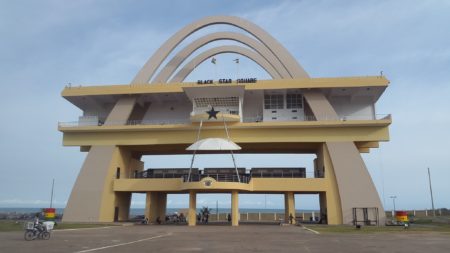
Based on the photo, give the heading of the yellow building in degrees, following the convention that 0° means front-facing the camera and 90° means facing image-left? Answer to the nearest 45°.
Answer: approximately 0°
